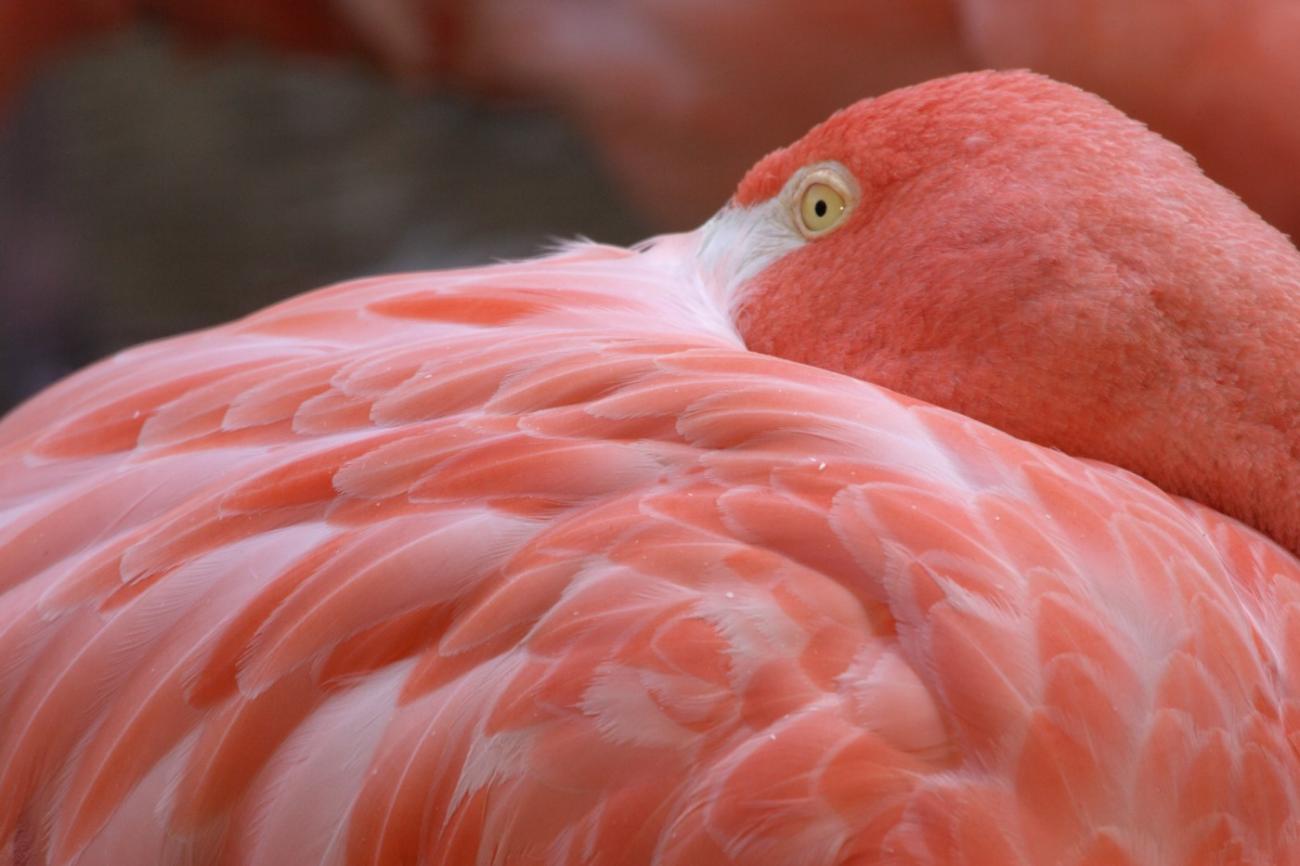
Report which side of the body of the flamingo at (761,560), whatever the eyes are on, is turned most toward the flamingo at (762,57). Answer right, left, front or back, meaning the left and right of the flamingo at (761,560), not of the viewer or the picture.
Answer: left

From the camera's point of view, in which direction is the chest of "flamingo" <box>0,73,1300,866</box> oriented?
to the viewer's right
